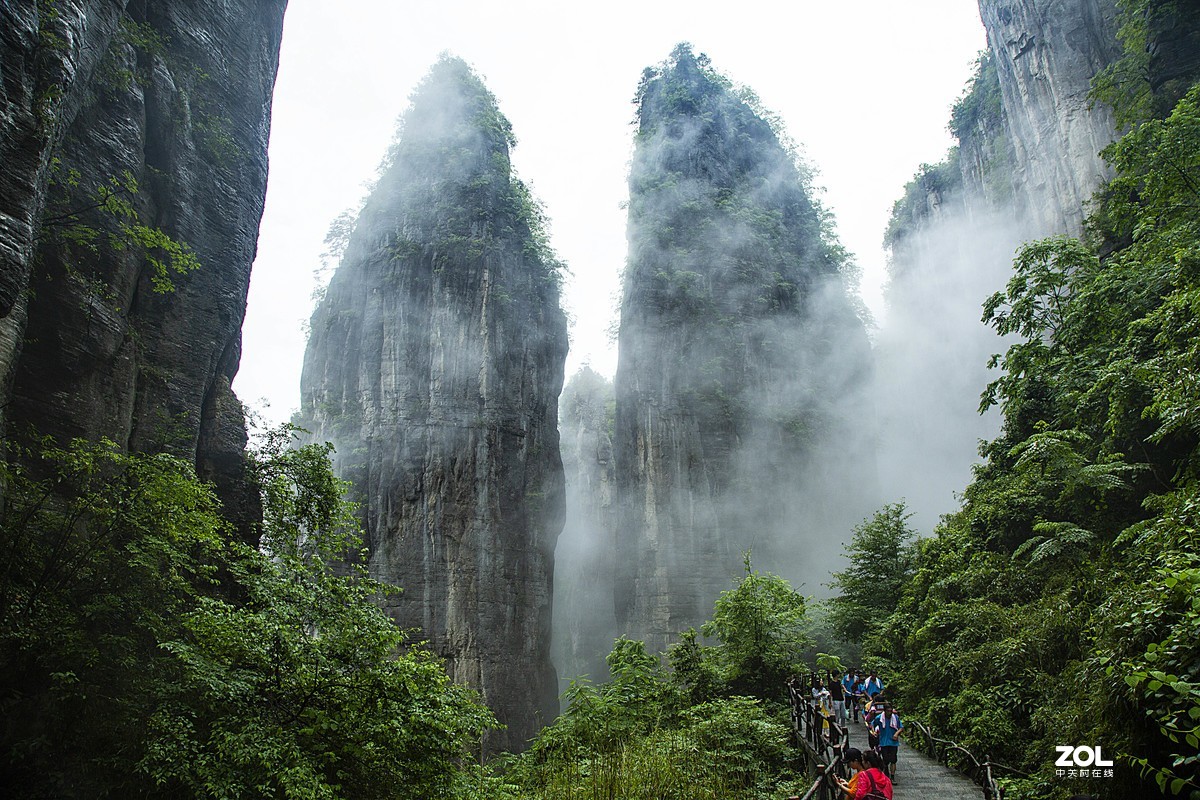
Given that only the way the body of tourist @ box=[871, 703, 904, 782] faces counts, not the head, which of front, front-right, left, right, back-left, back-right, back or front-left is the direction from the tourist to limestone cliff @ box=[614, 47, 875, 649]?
back

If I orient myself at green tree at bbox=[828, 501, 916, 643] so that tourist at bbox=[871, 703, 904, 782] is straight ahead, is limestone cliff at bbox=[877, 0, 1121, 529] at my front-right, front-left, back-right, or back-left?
back-left

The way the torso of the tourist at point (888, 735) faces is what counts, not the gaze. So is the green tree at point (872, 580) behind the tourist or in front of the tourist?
behind

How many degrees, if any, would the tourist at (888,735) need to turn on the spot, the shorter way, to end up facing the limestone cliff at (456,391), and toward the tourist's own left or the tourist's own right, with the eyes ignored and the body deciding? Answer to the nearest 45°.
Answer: approximately 135° to the tourist's own right

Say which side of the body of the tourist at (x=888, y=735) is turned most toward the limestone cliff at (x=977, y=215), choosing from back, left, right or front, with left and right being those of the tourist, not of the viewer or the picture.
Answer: back

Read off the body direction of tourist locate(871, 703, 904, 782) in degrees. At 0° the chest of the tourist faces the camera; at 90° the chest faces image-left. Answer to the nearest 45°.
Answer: approximately 0°

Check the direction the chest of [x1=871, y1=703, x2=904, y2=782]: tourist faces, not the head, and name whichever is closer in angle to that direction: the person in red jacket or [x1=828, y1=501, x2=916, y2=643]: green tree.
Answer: the person in red jacket
